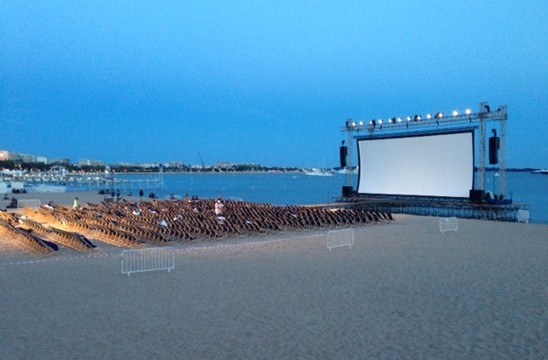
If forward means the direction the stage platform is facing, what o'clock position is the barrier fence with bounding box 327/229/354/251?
The barrier fence is roughly at 11 o'clock from the stage platform.

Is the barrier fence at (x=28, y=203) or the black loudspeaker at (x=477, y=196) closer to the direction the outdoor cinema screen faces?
the barrier fence

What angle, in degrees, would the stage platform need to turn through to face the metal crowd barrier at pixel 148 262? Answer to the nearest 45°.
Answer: approximately 45° to its left

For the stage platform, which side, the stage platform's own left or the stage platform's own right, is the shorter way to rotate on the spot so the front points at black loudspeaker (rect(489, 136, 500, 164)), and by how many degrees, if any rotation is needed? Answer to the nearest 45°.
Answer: approximately 90° to the stage platform's own left

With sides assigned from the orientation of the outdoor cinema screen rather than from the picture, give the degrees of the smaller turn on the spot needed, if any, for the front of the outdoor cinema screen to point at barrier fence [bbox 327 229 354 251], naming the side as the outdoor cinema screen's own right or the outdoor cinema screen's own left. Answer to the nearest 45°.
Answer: approximately 45° to the outdoor cinema screen's own left

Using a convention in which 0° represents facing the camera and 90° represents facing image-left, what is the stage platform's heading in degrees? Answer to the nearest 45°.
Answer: approximately 45°

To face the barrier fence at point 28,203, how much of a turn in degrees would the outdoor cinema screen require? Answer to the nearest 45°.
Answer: approximately 45° to its right

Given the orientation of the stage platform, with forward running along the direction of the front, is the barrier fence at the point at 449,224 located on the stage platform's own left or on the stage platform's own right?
on the stage platform's own left
